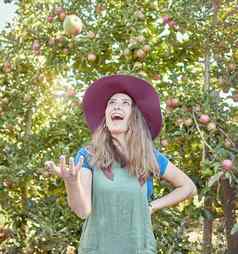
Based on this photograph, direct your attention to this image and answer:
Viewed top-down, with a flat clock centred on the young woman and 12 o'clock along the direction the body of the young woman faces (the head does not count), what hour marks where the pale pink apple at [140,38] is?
The pale pink apple is roughly at 6 o'clock from the young woman.

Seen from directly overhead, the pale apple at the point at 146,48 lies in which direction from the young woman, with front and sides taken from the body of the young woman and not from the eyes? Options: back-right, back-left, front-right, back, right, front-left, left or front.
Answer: back

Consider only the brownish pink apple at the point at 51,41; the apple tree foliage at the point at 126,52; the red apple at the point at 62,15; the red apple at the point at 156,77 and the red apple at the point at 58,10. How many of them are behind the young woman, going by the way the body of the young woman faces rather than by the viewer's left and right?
5

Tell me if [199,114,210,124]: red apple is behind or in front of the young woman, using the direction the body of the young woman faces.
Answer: behind

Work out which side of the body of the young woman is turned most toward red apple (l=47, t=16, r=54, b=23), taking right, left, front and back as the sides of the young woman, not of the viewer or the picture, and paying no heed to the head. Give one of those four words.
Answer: back

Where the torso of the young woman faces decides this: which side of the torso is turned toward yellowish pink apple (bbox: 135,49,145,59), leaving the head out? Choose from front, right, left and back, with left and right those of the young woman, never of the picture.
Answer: back

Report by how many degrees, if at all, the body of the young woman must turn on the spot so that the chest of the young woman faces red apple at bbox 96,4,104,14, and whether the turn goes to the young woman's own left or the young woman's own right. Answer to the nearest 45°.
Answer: approximately 180°

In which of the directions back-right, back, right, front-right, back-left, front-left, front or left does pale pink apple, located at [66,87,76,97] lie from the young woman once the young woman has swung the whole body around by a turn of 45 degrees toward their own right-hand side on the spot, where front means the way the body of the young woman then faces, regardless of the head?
back-right

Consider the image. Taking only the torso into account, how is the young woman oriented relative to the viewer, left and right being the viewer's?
facing the viewer

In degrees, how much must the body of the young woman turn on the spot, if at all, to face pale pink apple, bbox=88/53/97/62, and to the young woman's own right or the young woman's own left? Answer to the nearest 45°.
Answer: approximately 180°

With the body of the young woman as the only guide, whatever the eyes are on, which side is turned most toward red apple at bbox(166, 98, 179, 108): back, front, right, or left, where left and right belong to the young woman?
back

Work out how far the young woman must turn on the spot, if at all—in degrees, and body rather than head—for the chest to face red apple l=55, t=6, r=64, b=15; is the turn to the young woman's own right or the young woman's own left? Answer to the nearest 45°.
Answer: approximately 180°

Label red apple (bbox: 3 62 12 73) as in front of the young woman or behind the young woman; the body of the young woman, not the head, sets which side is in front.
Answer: behind
